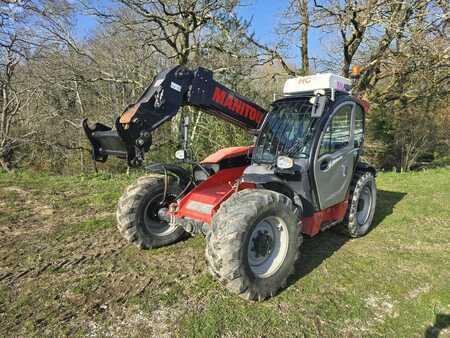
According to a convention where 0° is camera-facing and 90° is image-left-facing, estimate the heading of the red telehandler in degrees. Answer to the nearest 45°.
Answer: approximately 45°
